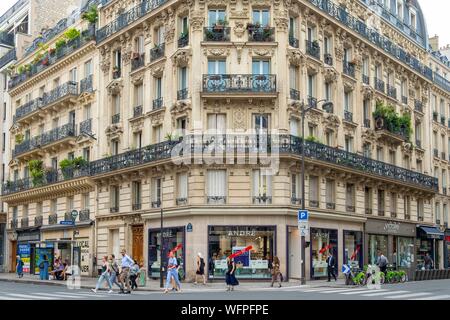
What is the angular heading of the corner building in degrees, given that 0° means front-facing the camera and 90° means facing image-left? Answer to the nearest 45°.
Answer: approximately 0°

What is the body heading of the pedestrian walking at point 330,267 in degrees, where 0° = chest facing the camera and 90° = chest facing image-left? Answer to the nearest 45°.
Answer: approximately 45°

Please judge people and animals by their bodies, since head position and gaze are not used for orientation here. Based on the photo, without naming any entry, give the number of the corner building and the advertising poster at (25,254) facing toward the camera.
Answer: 2

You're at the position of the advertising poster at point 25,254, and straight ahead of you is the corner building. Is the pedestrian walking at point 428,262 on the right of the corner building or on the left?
left

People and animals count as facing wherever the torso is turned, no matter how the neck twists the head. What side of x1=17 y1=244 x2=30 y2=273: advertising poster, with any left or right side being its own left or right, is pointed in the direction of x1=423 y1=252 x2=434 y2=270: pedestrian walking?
left
